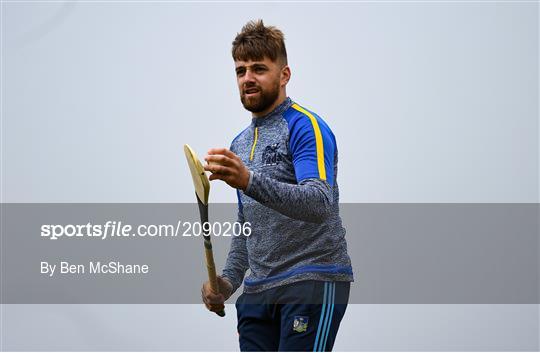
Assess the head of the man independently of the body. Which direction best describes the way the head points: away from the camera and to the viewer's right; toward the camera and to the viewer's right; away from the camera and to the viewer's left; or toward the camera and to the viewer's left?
toward the camera and to the viewer's left
